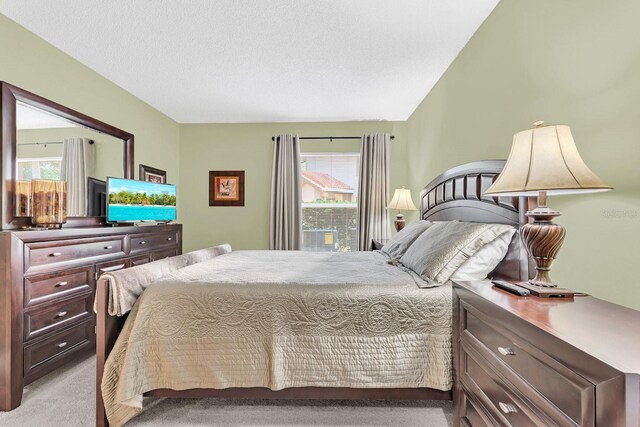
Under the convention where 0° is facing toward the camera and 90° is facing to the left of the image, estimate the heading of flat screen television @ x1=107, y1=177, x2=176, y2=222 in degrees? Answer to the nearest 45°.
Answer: approximately 315°

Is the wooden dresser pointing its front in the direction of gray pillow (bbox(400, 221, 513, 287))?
yes

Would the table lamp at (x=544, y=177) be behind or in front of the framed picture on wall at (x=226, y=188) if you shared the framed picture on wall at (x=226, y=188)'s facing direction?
in front

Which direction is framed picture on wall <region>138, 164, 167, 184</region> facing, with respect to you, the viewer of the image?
facing the viewer and to the right of the viewer

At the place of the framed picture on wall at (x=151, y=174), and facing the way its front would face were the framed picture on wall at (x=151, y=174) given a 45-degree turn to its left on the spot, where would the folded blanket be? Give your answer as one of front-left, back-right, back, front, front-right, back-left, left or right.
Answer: right

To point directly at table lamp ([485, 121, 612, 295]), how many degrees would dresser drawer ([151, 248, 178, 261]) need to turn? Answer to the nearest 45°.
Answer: approximately 45° to its right

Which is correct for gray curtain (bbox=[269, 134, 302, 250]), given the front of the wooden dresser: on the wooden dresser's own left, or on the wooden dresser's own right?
on the wooden dresser's own left

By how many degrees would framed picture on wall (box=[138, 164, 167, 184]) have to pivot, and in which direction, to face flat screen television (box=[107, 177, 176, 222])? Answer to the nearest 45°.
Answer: approximately 45° to its right

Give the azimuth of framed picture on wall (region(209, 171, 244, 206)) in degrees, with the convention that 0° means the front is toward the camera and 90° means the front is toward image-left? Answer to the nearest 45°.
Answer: approximately 0°

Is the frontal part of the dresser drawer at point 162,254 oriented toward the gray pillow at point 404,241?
yes

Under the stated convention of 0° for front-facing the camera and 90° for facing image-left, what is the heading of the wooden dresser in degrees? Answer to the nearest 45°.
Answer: approximately 315°

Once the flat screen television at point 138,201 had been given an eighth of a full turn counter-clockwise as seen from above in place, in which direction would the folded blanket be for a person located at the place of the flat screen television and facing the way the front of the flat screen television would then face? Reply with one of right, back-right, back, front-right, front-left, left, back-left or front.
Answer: right

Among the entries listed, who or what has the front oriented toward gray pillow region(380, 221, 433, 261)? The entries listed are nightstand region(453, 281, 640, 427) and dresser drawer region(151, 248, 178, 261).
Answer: the dresser drawer

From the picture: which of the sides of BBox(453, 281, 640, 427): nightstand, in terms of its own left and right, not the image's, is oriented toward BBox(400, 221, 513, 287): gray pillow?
right

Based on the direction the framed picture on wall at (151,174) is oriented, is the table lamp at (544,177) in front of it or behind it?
in front

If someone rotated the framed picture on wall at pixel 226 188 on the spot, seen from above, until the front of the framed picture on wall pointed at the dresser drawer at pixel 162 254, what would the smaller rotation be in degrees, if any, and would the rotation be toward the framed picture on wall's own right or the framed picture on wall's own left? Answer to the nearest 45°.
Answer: approximately 45° to the framed picture on wall's own right

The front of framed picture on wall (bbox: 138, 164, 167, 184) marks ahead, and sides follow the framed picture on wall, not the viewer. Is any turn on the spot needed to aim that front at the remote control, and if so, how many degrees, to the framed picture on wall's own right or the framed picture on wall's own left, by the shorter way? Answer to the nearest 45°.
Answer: approximately 45° to the framed picture on wall's own right

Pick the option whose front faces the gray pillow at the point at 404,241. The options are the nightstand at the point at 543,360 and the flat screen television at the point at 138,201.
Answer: the flat screen television

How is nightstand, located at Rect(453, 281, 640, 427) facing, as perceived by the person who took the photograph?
facing the viewer and to the left of the viewer
